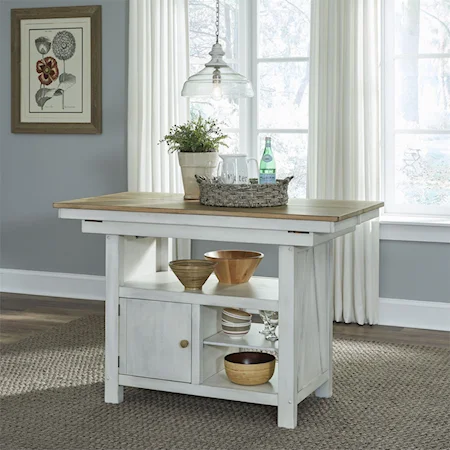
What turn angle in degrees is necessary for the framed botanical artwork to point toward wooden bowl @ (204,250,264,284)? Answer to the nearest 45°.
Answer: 0° — it already faces it

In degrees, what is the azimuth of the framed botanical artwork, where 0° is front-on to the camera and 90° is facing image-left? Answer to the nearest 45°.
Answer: approximately 0°

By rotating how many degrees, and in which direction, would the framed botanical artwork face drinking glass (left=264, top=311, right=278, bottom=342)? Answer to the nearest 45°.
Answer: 0° — it already faces it

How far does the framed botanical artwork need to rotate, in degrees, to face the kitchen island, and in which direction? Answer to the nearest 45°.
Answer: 0° — it already faces it

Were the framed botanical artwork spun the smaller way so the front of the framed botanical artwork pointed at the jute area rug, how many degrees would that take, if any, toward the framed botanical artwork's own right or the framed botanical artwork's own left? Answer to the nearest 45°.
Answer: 0° — it already faces it

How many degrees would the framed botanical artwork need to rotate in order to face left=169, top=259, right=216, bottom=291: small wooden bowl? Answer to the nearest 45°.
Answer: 0° — it already faces it
